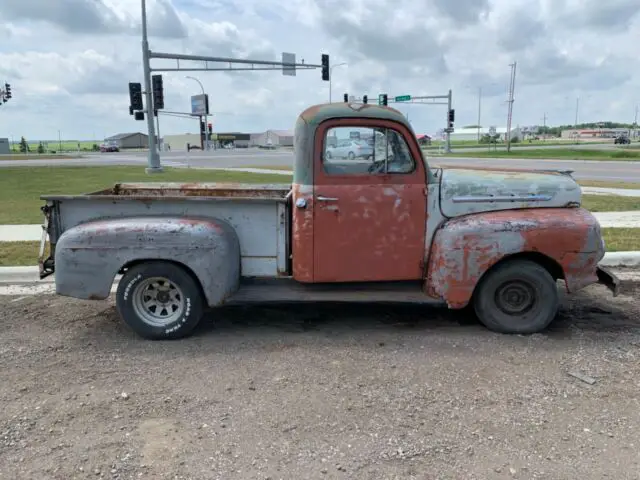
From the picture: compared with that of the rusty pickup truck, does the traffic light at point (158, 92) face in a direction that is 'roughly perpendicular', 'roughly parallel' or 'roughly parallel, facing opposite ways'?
roughly perpendicular

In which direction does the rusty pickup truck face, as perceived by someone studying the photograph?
facing to the right of the viewer

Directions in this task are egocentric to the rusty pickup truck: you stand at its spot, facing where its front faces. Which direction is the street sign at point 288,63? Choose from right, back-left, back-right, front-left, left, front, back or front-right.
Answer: left

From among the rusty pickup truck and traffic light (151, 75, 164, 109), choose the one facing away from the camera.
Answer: the traffic light

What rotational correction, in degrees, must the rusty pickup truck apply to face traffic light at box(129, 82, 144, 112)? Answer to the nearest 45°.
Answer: approximately 135° to its left

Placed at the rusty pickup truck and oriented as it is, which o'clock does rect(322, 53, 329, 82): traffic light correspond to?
The traffic light is roughly at 9 o'clock from the rusty pickup truck.

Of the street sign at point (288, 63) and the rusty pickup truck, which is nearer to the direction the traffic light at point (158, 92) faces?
the street sign

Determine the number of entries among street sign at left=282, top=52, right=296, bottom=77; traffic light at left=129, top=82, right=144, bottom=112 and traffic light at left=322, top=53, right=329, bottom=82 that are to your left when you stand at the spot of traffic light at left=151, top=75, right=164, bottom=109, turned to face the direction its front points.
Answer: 1

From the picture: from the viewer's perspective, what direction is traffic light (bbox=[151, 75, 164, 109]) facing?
away from the camera

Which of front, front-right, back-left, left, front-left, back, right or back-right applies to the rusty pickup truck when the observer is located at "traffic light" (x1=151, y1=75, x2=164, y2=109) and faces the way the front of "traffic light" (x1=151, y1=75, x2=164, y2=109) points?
back

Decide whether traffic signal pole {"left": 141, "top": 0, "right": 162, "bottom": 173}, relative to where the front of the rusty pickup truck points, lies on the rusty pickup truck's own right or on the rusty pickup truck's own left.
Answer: on the rusty pickup truck's own left

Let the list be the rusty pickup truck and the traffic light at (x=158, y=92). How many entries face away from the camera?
1
